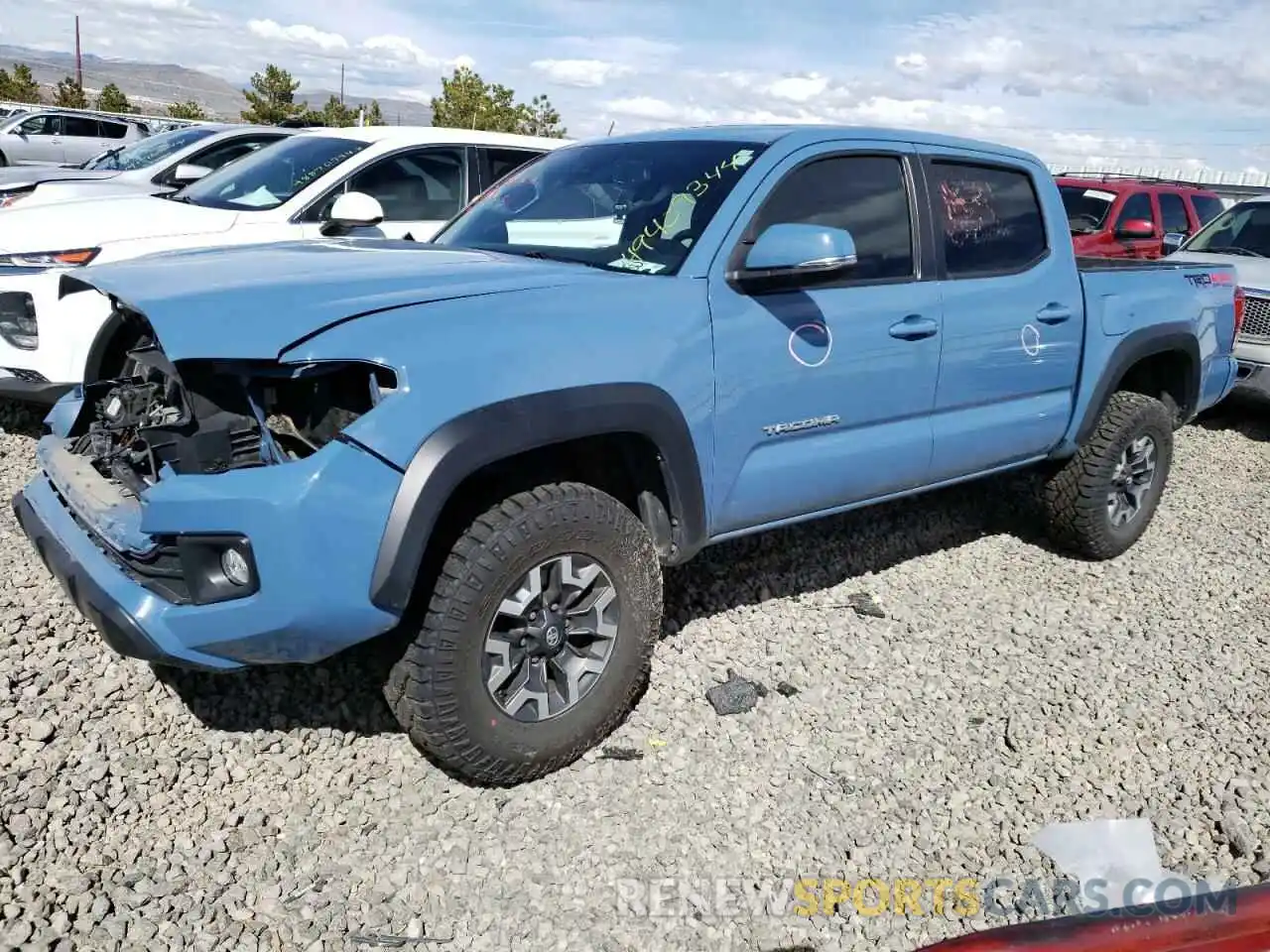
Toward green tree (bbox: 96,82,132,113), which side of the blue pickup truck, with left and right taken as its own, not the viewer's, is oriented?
right

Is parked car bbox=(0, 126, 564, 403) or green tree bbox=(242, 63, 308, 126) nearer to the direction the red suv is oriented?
the parked car

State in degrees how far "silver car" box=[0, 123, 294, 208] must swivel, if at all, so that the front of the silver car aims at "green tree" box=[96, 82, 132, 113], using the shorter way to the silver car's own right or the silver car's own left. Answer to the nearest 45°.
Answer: approximately 135° to the silver car's own right

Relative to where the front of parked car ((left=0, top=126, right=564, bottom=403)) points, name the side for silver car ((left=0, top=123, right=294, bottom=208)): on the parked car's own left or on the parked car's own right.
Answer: on the parked car's own right

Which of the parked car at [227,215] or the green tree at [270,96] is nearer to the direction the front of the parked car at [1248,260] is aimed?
the parked car

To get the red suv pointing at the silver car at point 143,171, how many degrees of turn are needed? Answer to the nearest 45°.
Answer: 0° — it already faces it

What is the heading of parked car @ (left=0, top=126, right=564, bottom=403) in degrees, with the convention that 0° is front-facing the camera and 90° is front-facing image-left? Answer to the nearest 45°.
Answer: approximately 45°

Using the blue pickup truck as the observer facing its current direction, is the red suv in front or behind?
behind

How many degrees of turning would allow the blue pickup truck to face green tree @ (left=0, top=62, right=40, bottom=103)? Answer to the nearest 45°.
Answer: approximately 90° to its right

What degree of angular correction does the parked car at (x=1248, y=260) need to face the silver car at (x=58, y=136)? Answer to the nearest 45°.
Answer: approximately 45° to its right

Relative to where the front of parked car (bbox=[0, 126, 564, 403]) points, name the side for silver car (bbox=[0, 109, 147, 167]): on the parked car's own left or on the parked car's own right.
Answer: on the parked car's own right
